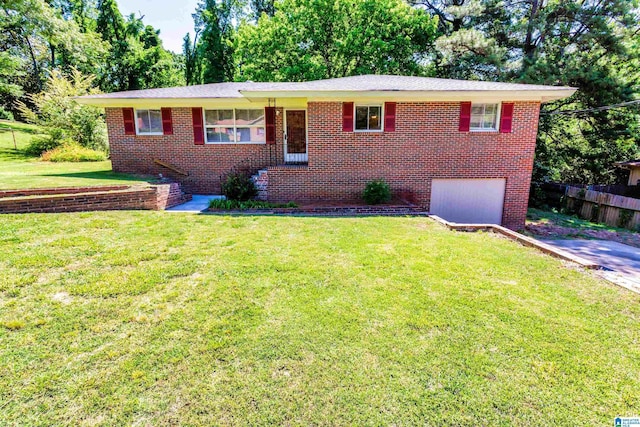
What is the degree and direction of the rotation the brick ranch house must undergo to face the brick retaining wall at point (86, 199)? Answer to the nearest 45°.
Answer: approximately 90° to its right

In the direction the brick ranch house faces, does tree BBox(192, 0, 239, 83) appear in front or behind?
behind

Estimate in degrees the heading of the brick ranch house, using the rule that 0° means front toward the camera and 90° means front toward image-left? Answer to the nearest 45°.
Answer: approximately 0°

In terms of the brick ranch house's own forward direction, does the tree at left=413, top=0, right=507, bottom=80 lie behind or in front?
behind

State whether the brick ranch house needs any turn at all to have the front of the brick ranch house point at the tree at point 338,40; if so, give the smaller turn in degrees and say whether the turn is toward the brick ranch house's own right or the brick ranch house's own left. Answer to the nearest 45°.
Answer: approximately 180°

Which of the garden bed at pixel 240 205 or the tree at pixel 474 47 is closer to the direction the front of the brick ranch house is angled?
the garden bed

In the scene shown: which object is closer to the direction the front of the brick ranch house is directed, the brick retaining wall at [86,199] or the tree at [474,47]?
the brick retaining wall

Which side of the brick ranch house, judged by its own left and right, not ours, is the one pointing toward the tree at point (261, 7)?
back

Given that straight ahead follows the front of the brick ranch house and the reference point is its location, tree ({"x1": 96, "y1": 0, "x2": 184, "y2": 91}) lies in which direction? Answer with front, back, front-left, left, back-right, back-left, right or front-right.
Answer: back-right

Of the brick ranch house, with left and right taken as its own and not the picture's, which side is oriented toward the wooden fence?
left

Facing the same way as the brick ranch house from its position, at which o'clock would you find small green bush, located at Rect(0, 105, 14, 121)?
The small green bush is roughly at 4 o'clock from the brick ranch house.

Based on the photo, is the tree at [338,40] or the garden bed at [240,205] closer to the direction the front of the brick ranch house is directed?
the garden bed

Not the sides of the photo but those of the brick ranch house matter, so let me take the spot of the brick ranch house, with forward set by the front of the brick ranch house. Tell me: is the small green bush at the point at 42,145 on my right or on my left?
on my right
